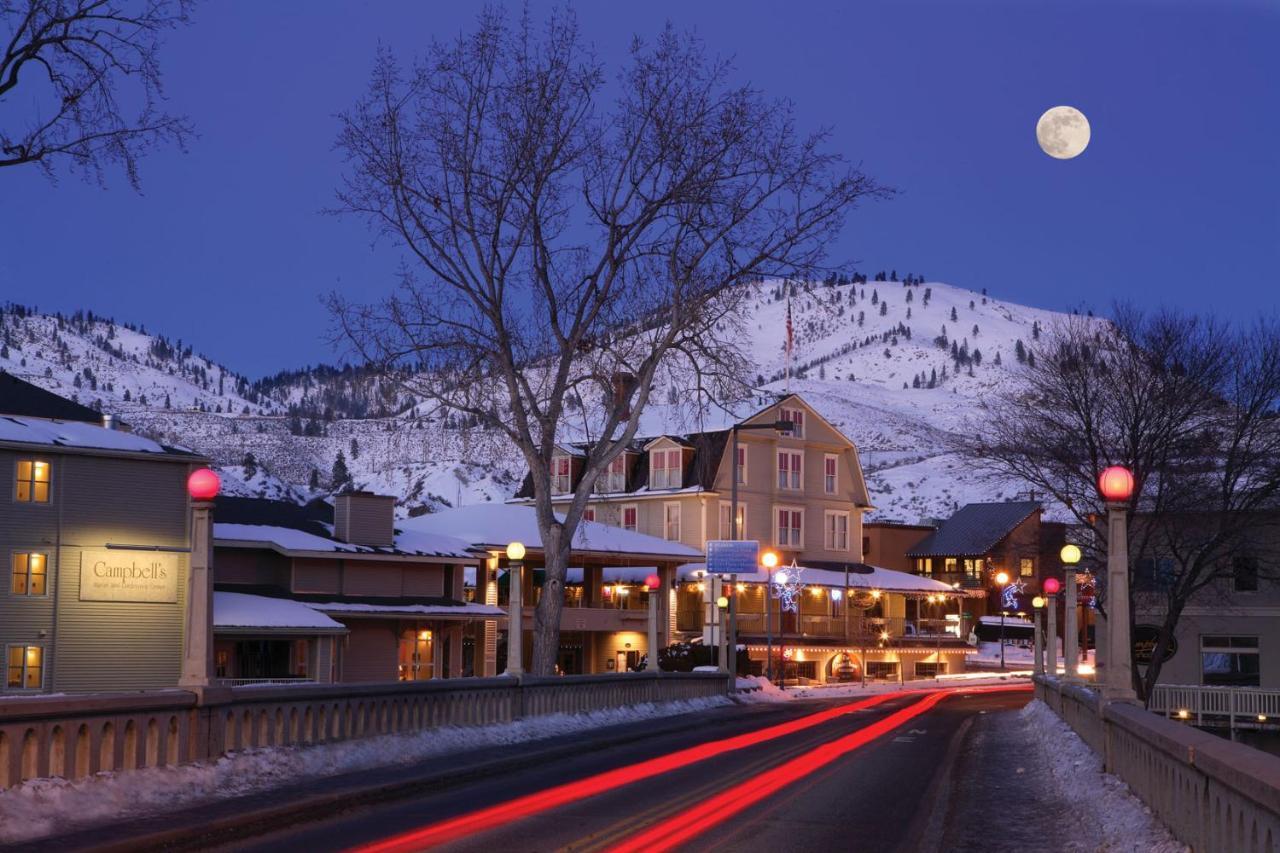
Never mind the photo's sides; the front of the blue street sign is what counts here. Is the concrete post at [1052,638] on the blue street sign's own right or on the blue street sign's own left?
on the blue street sign's own left

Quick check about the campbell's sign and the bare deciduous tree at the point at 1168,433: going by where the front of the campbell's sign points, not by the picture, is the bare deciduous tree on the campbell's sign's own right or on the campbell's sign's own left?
on the campbell's sign's own left

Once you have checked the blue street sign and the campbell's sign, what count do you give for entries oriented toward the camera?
2

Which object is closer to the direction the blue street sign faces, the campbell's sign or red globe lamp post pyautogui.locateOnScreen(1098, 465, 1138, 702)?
the red globe lamp post

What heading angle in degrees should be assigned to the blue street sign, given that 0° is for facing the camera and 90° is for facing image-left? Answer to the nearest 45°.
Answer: approximately 0°
